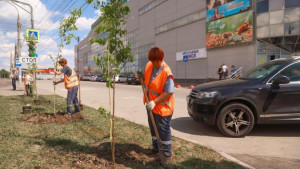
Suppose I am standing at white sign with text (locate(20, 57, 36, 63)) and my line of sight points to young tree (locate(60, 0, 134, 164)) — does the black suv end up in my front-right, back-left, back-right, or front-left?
front-left

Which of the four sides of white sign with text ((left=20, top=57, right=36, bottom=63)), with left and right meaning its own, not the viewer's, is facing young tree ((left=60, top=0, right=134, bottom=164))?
front

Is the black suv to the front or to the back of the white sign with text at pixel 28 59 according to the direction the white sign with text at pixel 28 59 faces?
to the front

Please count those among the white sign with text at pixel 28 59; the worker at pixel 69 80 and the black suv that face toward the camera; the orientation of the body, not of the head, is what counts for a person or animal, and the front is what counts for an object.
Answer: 1

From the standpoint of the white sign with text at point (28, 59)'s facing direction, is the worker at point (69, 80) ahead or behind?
ahead

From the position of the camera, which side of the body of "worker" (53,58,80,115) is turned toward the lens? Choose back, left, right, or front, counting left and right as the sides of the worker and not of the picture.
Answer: left

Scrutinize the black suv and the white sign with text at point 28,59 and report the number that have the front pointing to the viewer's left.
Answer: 1

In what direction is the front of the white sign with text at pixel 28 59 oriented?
toward the camera

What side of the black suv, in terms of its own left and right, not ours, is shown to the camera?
left

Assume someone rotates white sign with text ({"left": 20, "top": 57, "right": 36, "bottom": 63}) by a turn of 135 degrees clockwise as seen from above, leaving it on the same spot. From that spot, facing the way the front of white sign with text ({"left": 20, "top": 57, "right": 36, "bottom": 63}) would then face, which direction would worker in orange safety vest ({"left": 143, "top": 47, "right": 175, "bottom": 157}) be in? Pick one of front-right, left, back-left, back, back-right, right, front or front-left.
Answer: back-left

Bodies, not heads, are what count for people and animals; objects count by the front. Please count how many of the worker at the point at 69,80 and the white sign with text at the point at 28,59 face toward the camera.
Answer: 1
